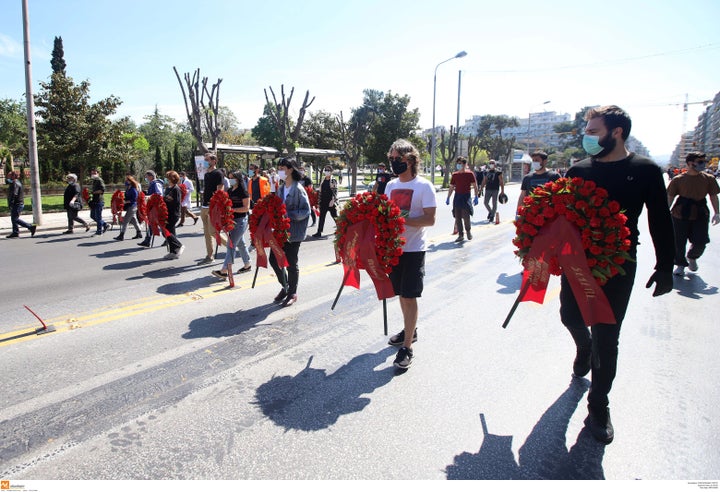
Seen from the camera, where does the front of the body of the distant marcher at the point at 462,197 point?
toward the camera

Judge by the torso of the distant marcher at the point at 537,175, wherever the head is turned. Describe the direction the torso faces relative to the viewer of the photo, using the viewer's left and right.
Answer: facing the viewer and to the left of the viewer

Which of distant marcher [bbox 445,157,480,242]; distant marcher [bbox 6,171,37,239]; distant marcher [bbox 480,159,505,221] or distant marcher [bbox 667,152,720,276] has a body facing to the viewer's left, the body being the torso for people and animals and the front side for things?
distant marcher [bbox 6,171,37,239]

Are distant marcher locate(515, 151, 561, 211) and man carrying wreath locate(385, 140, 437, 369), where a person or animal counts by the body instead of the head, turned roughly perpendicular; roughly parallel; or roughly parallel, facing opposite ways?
roughly parallel

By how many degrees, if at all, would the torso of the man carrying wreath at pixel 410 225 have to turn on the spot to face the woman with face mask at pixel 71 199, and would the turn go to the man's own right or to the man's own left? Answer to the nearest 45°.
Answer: approximately 90° to the man's own right

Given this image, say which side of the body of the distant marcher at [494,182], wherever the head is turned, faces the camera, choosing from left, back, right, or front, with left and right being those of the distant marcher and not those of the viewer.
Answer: front

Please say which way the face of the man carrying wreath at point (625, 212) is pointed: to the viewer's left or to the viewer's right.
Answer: to the viewer's left

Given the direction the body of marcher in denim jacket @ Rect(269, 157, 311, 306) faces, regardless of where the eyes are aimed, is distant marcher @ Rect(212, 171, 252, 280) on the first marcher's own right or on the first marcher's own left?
on the first marcher's own right

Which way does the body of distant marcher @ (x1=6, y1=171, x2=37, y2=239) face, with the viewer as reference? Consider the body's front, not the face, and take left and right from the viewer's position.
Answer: facing to the left of the viewer

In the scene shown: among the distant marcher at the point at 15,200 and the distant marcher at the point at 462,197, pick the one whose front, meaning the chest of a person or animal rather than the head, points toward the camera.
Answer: the distant marcher at the point at 462,197

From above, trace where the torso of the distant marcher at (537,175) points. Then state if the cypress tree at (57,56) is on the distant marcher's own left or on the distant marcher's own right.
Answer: on the distant marcher's own right

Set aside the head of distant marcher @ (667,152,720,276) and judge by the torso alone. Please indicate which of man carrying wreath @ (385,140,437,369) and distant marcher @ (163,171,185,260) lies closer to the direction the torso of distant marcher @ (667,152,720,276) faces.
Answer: the man carrying wreath

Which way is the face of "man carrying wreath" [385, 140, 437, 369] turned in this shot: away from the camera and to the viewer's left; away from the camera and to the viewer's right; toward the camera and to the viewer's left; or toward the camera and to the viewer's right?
toward the camera and to the viewer's left

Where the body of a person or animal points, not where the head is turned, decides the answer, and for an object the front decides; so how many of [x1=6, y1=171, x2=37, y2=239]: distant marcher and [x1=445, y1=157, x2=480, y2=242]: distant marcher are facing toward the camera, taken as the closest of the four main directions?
1

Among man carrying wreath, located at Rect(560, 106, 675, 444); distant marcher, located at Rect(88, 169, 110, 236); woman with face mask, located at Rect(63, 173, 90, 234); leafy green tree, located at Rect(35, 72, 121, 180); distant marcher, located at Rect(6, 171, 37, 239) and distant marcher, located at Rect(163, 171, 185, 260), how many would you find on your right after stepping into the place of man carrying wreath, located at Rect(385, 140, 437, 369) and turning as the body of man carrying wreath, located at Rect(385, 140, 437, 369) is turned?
5

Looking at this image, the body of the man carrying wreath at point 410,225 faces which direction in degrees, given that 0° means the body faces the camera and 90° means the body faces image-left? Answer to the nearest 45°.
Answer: approximately 45°

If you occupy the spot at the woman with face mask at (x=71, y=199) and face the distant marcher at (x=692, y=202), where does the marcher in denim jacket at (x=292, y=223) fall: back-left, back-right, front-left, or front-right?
front-right
